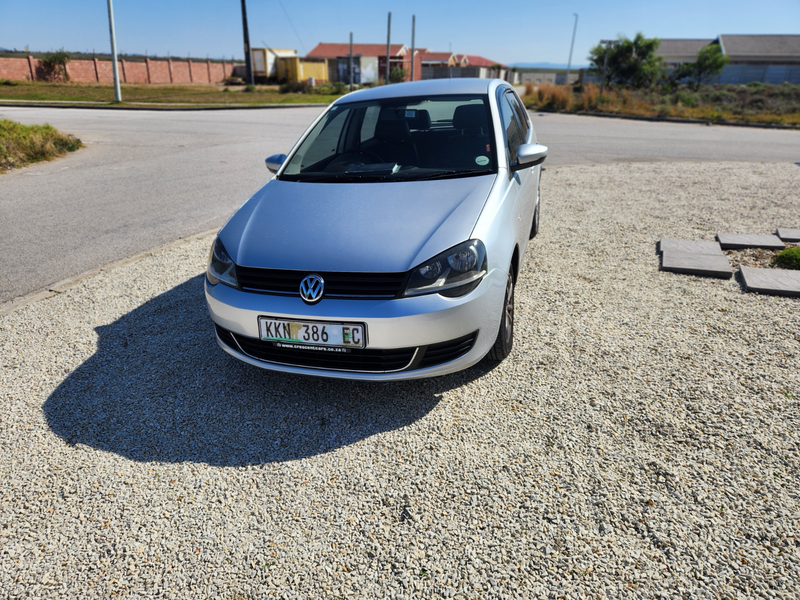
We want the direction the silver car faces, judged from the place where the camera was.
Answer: facing the viewer and to the left of the viewer

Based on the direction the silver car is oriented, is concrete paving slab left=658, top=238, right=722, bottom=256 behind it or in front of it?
behind

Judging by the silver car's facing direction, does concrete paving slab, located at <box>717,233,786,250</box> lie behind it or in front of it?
behind

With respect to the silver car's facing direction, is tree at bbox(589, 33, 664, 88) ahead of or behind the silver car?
behind

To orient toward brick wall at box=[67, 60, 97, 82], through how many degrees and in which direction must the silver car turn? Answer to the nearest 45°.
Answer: approximately 90° to its right

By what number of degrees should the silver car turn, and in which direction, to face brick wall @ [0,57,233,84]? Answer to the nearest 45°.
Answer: approximately 90° to its right

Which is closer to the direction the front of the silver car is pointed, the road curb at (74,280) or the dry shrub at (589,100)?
the road curb

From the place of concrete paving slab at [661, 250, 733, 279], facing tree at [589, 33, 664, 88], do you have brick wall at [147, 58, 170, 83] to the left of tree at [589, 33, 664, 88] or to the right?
left

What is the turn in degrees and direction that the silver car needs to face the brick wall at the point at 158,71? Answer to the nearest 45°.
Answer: approximately 135° to its right

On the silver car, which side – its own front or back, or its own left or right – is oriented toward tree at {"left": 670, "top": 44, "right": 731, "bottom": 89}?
back

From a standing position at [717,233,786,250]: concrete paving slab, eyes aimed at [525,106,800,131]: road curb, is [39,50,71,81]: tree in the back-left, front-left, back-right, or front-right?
front-left
